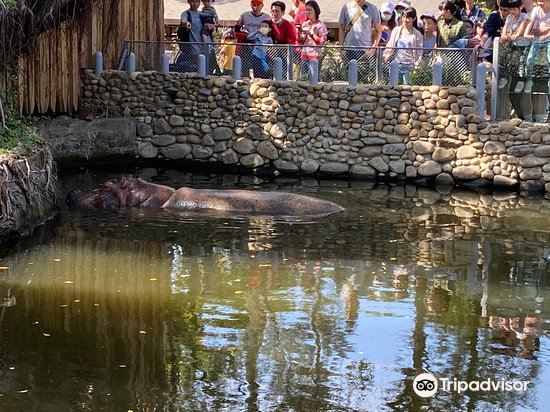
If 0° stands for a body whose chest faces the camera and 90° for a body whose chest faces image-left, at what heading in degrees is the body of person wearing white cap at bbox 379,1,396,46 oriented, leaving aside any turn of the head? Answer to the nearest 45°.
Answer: approximately 45°

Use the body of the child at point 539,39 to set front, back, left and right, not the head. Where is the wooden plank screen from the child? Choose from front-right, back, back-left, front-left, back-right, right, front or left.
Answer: right

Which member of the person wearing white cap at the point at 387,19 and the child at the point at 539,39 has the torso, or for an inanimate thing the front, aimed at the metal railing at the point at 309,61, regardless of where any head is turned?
the person wearing white cap

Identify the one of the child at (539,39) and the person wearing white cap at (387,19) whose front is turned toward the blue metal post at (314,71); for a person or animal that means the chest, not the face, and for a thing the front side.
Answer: the person wearing white cap

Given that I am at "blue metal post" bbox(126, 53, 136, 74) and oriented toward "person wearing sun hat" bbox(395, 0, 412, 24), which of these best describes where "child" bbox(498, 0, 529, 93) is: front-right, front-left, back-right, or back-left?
front-right

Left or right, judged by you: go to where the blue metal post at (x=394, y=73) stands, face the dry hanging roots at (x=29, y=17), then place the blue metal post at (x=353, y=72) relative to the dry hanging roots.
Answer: right

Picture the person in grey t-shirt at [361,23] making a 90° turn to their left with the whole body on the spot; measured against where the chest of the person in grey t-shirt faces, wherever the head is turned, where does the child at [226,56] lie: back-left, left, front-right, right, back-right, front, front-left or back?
back

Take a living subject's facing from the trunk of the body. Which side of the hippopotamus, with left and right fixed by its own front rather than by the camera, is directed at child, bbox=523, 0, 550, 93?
back

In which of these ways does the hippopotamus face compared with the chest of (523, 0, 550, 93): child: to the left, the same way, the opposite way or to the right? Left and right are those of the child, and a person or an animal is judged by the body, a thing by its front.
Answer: to the right

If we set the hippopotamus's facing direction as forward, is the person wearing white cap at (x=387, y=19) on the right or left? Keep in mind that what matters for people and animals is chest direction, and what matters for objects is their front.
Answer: on its right

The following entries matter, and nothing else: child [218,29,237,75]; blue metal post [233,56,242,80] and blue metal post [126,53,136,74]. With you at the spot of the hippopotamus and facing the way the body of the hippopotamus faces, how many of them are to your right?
3

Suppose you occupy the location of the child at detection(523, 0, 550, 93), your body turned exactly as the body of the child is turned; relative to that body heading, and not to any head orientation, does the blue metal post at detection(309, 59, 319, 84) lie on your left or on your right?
on your right

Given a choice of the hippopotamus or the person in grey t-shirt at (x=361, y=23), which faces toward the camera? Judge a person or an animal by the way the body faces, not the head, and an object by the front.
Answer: the person in grey t-shirt

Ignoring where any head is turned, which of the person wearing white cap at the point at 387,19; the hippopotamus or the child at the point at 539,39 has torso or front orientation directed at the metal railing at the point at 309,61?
the person wearing white cap

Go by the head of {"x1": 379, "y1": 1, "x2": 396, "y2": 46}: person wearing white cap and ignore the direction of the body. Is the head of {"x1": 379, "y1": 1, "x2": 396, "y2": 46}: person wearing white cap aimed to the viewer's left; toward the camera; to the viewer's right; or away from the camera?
toward the camera

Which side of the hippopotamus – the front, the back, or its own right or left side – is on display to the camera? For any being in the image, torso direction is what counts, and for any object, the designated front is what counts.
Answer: left

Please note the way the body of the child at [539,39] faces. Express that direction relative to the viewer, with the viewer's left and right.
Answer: facing the viewer

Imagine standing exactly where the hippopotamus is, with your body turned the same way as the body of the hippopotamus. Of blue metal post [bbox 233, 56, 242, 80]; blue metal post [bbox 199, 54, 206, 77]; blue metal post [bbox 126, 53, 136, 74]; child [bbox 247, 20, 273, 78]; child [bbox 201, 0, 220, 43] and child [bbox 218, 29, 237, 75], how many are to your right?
6
